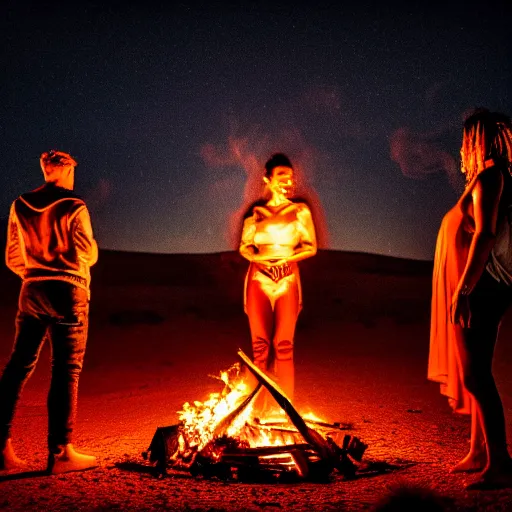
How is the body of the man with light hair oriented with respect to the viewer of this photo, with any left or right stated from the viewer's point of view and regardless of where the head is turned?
facing away from the viewer and to the right of the viewer

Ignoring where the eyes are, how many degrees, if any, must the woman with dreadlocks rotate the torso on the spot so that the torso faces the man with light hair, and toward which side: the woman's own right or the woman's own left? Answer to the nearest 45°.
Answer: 0° — they already face them

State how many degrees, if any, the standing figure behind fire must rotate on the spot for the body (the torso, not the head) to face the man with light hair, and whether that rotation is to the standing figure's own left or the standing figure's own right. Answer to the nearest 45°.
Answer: approximately 45° to the standing figure's own right

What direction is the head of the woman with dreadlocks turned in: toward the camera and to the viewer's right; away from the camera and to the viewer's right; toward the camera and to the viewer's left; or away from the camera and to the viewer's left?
away from the camera and to the viewer's left

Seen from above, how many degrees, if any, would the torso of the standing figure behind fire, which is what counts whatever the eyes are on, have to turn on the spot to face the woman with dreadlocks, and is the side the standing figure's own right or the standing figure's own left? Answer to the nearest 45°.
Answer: approximately 45° to the standing figure's own left

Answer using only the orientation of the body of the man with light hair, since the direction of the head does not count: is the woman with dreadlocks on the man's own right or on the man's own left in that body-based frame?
on the man's own right

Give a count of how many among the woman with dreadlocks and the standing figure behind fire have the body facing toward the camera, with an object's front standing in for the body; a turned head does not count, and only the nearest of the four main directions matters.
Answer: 1

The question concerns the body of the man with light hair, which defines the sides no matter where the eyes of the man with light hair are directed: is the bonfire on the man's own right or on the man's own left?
on the man's own right

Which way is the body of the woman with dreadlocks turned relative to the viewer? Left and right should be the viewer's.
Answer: facing to the left of the viewer
